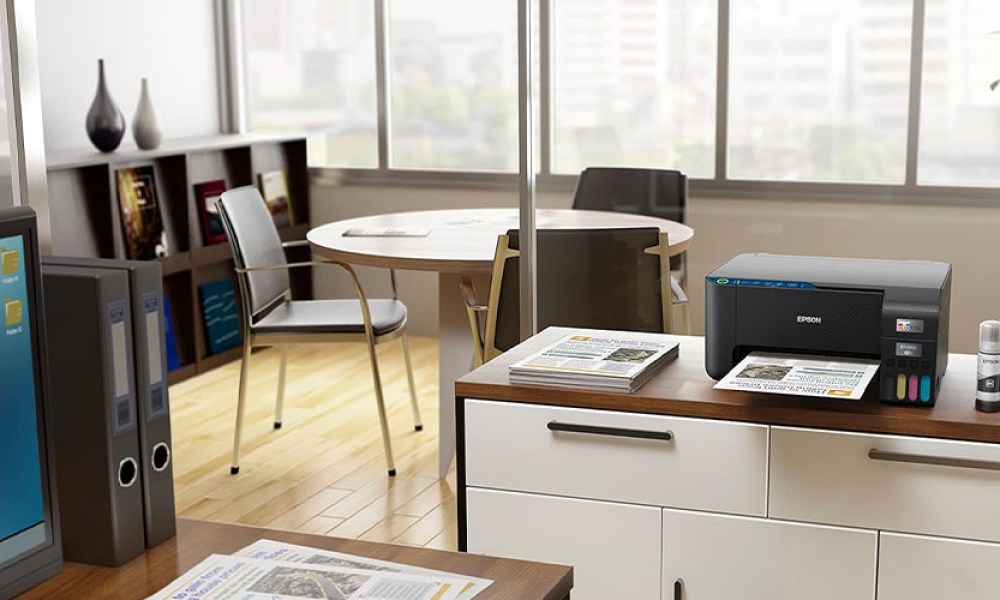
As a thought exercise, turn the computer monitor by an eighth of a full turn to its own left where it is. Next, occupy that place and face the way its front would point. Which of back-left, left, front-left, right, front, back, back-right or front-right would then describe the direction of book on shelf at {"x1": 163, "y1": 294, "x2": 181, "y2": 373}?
left

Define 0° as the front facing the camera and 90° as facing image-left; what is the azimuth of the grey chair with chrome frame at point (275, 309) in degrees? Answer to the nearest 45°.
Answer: approximately 270°

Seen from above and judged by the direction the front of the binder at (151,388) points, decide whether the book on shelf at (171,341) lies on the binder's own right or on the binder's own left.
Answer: on the binder's own left

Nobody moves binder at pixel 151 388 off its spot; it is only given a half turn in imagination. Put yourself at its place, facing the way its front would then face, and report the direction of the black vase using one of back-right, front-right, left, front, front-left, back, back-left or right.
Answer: front-right

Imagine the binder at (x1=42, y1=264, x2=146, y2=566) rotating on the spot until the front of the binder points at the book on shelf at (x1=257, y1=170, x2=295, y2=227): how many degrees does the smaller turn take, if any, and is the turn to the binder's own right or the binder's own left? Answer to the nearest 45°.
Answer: approximately 135° to the binder's own left

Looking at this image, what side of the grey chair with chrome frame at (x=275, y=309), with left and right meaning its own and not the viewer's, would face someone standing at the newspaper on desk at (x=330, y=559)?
right

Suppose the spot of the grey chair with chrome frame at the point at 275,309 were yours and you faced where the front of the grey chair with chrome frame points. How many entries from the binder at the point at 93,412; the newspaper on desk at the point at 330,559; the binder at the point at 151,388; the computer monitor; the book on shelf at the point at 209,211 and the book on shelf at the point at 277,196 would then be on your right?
4

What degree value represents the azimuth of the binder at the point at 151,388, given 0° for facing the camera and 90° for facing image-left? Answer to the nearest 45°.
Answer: approximately 315°

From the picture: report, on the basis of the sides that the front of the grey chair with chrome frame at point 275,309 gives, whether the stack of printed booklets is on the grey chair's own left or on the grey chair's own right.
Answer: on the grey chair's own right

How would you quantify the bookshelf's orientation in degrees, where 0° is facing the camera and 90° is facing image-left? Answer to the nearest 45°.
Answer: approximately 315°
